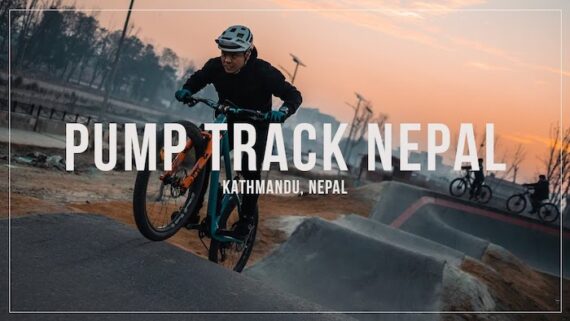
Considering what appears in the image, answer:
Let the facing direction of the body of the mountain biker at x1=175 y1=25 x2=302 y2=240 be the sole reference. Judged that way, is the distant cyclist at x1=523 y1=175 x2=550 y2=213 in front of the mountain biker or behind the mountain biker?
behind

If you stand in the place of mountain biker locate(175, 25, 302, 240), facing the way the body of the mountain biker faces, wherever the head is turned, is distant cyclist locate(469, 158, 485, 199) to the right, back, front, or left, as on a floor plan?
back

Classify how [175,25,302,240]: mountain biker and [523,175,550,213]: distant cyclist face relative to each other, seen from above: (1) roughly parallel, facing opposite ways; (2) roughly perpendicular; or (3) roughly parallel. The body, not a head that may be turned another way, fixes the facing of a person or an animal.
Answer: roughly perpendicular

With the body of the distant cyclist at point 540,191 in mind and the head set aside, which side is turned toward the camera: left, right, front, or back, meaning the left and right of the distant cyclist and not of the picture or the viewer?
left

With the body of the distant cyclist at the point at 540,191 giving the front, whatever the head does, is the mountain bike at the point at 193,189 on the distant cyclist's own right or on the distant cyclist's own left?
on the distant cyclist's own left

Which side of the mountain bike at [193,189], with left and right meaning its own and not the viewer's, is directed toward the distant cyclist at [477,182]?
back

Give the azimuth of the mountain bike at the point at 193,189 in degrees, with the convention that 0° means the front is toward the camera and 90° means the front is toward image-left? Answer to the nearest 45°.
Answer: approximately 45°

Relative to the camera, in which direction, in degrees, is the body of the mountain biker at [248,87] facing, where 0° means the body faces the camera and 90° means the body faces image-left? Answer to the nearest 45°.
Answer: approximately 45°

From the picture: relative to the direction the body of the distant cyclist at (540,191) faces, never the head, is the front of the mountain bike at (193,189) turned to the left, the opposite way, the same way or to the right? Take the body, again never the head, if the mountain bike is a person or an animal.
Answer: to the left

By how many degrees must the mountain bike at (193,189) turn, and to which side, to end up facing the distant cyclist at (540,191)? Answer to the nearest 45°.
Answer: approximately 180°

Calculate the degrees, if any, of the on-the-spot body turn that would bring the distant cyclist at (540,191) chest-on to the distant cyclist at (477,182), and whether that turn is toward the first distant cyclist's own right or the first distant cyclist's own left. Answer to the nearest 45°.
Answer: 0° — they already face them
